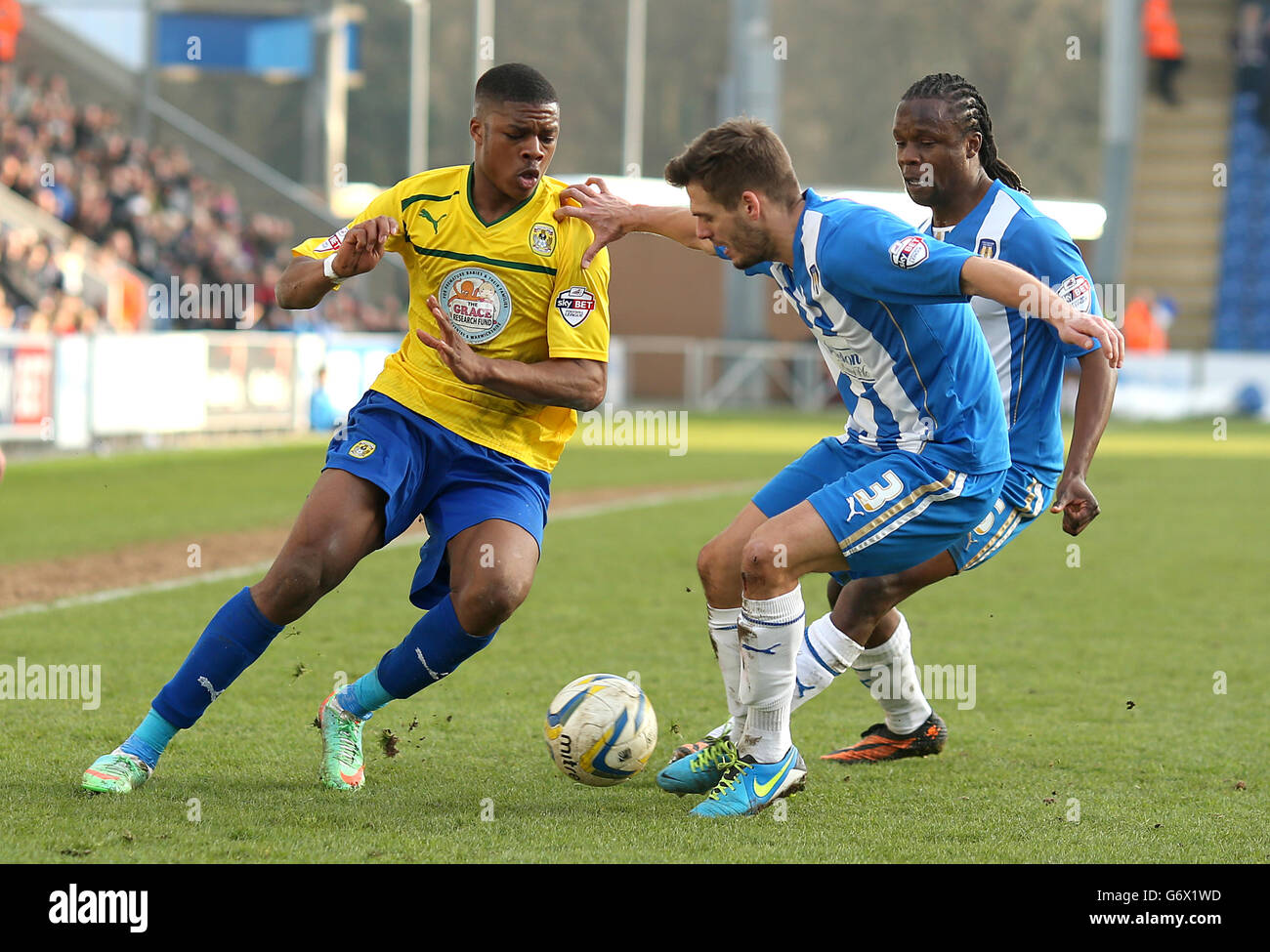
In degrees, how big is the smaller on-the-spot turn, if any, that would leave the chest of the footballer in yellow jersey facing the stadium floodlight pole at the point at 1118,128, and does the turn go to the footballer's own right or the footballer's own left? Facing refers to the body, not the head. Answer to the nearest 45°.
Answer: approximately 135° to the footballer's own left

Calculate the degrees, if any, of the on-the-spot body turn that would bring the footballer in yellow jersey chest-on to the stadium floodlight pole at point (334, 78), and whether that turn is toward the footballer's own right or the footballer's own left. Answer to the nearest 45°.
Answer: approximately 180°

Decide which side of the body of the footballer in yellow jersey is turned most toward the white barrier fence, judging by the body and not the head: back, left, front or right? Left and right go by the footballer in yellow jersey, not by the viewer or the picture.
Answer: back

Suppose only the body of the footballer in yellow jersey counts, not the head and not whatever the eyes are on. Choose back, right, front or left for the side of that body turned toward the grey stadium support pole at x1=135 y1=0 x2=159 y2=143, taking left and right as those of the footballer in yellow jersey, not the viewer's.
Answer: back

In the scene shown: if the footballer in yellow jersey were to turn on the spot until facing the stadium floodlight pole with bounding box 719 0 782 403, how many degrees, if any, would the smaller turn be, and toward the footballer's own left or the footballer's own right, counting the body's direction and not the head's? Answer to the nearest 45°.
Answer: approximately 180°

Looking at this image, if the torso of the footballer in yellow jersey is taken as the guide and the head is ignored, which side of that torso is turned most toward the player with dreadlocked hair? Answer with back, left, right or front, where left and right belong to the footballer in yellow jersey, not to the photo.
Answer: left

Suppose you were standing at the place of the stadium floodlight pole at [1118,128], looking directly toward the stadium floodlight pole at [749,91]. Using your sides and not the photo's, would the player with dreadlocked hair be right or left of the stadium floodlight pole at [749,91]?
left

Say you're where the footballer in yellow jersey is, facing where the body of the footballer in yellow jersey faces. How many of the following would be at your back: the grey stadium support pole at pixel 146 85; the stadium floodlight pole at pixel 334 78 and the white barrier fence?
3
